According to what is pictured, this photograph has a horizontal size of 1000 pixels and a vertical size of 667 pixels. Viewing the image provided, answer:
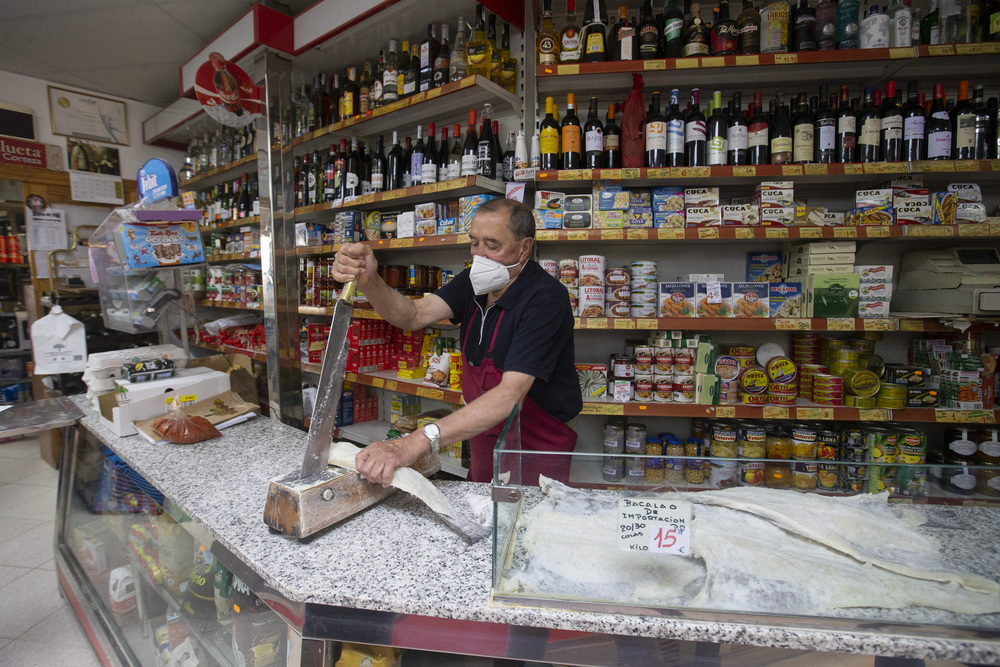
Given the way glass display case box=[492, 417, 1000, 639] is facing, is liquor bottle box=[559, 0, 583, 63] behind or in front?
behind

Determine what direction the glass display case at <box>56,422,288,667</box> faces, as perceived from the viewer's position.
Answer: facing the viewer and to the left of the viewer

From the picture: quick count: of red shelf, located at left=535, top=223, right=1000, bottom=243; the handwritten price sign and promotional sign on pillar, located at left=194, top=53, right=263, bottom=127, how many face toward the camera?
3

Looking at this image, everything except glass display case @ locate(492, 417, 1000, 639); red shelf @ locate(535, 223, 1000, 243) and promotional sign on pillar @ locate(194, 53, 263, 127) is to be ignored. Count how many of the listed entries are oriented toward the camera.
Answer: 3

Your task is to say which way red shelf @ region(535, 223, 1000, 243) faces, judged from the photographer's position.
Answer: facing the viewer

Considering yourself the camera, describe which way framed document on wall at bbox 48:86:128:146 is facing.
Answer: facing the viewer and to the right of the viewer

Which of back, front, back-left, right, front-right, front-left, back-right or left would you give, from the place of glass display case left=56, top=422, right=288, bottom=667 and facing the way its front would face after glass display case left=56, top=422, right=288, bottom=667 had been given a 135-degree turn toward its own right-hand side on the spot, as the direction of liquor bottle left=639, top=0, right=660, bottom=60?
right

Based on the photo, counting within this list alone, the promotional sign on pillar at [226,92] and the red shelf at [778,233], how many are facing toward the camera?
2

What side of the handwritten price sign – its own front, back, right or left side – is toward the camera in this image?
front

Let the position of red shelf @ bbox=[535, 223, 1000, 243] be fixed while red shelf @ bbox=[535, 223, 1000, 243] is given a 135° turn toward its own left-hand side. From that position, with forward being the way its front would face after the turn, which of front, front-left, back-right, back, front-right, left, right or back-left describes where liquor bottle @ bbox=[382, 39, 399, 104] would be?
back-left
